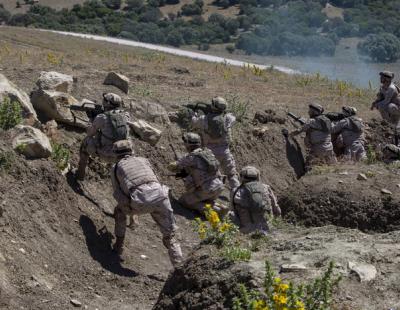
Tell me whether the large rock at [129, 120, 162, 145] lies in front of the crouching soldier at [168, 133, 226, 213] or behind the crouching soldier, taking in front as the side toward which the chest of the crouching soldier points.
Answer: in front

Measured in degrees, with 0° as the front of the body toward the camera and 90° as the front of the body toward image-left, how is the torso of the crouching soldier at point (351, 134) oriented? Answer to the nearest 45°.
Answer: approximately 135°

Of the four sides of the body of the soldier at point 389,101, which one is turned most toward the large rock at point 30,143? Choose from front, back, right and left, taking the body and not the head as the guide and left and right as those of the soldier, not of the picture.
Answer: front

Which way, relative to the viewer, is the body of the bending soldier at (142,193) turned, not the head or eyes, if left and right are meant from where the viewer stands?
facing away from the viewer and to the left of the viewer

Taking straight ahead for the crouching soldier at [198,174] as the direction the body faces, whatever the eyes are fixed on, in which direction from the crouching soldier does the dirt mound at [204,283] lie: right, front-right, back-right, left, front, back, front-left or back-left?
back-left

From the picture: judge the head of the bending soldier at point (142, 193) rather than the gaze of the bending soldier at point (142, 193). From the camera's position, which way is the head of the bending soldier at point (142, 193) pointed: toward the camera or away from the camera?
away from the camera

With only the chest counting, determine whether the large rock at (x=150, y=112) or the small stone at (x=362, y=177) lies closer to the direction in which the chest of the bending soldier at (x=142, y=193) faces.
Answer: the large rock

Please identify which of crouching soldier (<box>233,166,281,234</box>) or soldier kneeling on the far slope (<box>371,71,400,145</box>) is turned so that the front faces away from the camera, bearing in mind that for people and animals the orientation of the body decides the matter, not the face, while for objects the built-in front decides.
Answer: the crouching soldier

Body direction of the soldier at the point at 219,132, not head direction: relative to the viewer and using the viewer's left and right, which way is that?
facing away from the viewer and to the left of the viewer

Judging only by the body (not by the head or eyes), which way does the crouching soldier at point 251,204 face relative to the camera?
away from the camera

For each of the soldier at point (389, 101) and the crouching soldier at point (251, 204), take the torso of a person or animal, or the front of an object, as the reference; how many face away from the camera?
1
